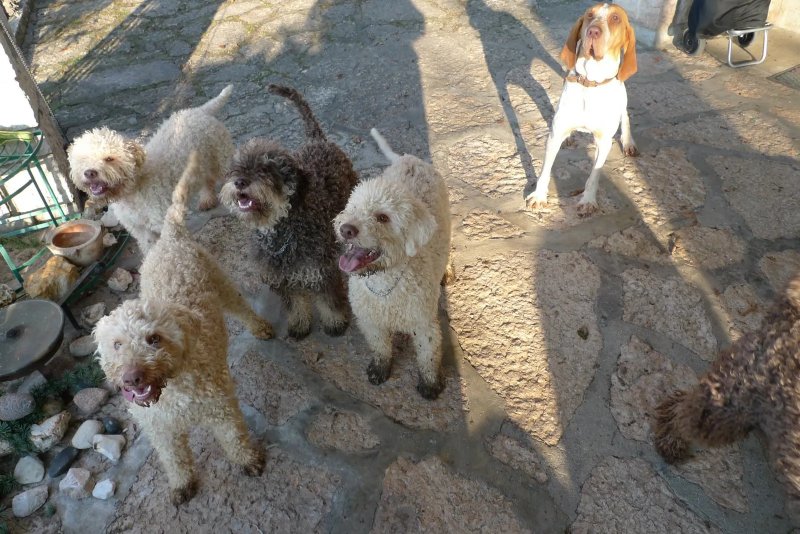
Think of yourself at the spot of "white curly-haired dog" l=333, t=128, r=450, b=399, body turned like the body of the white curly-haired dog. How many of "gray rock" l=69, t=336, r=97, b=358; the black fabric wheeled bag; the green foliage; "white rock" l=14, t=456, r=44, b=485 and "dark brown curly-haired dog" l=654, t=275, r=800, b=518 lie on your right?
3

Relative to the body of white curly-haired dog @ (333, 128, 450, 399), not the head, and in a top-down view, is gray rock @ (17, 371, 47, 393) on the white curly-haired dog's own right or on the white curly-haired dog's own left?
on the white curly-haired dog's own right

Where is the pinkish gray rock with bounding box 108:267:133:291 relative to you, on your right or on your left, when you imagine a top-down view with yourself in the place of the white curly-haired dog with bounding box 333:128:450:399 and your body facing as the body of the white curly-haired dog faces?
on your right

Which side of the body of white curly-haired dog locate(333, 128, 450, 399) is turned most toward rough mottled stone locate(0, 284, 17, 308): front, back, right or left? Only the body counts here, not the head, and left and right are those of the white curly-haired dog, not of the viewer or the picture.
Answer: right

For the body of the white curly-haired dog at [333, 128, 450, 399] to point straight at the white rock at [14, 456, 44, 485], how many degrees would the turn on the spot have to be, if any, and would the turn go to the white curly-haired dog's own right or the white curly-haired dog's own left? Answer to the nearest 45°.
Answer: approximately 90° to the white curly-haired dog's own right

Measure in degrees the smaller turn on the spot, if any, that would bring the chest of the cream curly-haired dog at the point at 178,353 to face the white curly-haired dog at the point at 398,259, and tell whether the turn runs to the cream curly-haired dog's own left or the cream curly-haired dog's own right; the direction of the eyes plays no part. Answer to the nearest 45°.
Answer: approximately 90° to the cream curly-haired dog's own left

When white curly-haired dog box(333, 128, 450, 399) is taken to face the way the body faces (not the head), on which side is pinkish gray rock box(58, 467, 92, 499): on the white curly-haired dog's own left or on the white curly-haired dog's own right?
on the white curly-haired dog's own right

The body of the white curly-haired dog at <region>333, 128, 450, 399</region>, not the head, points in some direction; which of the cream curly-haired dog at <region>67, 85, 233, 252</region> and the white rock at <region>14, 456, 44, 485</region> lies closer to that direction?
the white rock

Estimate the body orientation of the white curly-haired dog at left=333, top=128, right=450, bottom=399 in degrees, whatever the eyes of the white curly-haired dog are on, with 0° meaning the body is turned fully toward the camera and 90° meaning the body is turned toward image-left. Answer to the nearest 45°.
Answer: approximately 0°
